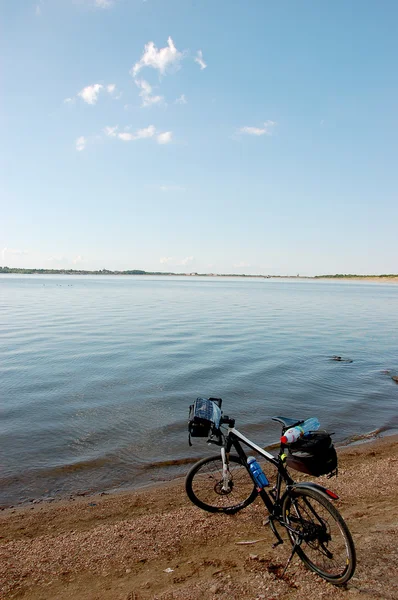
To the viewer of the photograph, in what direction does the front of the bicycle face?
facing away from the viewer and to the left of the viewer
